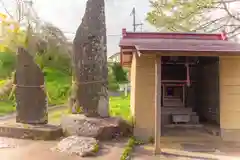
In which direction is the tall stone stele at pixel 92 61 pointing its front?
toward the camera

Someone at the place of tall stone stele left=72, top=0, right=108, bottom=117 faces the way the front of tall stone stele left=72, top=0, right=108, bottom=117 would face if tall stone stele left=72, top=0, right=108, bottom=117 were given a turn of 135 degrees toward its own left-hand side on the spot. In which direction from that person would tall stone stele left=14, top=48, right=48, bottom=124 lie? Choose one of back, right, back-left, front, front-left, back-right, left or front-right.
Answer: back-left
